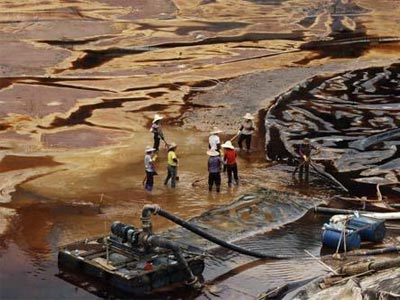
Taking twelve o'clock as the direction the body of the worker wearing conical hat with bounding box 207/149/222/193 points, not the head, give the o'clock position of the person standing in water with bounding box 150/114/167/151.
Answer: The person standing in water is roughly at 11 o'clock from the worker wearing conical hat.

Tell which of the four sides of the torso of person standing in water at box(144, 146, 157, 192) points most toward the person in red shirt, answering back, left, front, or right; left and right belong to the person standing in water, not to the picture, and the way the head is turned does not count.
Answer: front

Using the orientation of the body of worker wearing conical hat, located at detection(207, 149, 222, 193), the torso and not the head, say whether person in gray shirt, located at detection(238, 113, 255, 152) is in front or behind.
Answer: in front

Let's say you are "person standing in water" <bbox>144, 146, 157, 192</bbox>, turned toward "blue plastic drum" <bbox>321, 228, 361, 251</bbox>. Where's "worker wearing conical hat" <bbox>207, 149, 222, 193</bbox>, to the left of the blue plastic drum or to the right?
left

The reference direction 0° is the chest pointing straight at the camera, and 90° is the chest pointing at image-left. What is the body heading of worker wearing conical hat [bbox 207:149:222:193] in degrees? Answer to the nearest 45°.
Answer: approximately 180°

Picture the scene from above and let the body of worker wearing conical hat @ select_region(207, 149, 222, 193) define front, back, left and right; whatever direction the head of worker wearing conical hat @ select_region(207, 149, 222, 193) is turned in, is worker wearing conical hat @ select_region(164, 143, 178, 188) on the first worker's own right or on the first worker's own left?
on the first worker's own left

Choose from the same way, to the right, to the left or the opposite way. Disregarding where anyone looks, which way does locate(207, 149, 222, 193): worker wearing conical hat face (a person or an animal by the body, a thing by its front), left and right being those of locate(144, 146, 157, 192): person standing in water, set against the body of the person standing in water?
to the left

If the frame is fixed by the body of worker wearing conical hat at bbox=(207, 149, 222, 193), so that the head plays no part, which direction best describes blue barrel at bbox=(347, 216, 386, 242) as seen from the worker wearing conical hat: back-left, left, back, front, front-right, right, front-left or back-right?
back-right

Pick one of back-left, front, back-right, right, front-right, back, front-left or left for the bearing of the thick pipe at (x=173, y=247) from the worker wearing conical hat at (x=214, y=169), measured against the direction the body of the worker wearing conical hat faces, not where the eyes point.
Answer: back
